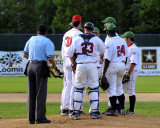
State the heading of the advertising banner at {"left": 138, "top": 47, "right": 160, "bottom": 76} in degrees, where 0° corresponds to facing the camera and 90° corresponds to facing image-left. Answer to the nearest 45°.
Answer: approximately 0°

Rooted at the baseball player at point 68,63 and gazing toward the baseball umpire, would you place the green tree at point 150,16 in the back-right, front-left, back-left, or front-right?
back-right

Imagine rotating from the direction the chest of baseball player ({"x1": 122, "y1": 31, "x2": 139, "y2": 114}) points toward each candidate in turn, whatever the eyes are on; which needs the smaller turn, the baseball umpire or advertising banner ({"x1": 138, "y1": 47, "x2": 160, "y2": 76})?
the baseball umpire

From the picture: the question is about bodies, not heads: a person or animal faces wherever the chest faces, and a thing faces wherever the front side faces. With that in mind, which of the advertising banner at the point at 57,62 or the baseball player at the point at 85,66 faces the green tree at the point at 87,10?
the baseball player

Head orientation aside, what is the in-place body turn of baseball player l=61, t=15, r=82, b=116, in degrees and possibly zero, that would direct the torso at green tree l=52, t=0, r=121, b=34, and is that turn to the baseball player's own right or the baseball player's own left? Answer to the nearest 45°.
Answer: approximately 45° to the baseball player's own left

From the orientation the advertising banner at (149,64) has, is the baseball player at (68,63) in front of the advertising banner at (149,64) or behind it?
in front

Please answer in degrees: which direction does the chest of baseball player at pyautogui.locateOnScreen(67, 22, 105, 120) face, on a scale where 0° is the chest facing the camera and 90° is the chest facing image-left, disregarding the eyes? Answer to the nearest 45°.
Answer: approximately 180°

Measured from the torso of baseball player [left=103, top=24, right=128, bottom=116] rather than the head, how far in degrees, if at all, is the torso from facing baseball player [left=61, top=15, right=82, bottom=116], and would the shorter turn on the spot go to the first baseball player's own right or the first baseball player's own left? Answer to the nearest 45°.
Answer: approximately 45° to the first baseball player's own left

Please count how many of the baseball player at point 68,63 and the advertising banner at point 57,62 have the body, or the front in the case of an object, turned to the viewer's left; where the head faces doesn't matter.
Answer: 0
